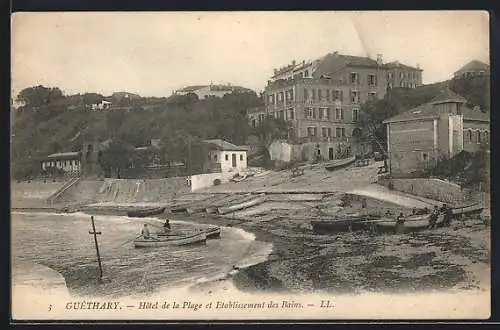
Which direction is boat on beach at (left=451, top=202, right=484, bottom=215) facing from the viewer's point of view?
to the viewer's right

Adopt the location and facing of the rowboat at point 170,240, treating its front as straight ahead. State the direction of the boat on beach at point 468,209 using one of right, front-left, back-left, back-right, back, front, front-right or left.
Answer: front

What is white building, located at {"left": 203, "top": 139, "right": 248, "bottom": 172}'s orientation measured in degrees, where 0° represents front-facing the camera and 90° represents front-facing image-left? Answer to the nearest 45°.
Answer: approximately 315°

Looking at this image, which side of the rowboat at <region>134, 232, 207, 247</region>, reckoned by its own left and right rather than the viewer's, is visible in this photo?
right
